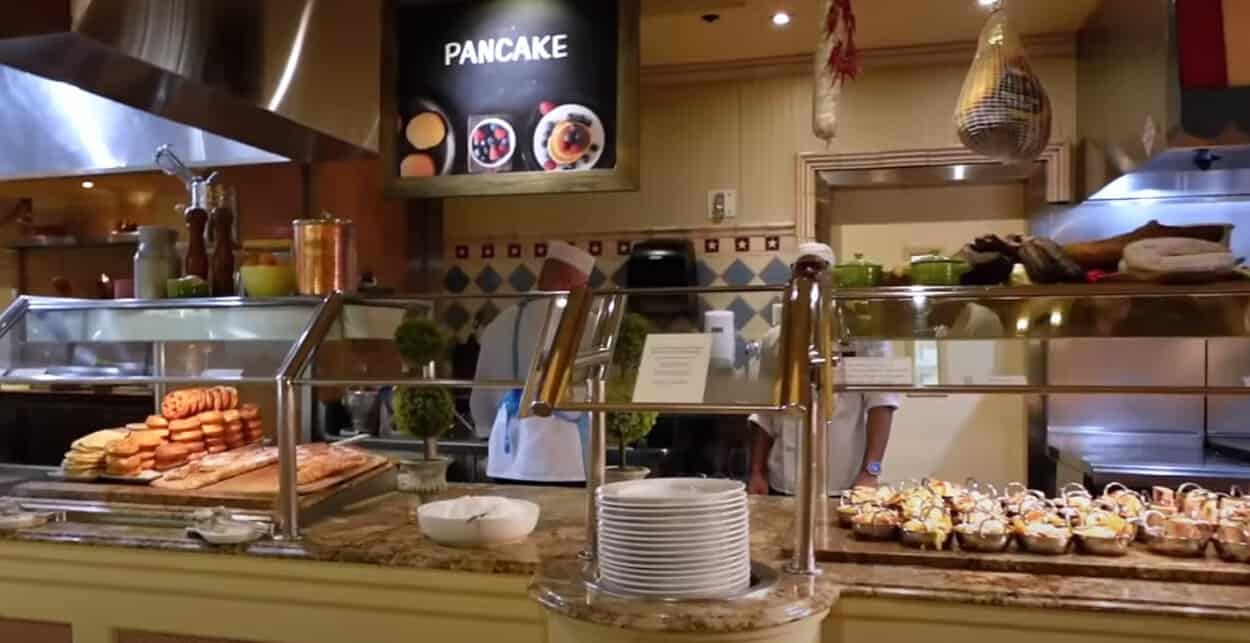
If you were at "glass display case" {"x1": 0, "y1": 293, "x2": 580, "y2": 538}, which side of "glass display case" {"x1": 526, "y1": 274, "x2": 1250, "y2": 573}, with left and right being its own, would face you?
right

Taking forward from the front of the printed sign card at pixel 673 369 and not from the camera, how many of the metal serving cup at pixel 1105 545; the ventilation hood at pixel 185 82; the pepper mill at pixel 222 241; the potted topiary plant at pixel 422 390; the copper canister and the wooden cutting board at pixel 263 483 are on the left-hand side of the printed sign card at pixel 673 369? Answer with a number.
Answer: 1

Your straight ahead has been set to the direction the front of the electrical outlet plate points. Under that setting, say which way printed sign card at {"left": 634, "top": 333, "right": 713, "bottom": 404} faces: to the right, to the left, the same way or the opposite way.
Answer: the same way

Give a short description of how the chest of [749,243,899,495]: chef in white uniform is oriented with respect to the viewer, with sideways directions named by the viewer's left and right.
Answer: facing the viewer

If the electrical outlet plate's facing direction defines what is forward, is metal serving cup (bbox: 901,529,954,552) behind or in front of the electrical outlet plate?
in front

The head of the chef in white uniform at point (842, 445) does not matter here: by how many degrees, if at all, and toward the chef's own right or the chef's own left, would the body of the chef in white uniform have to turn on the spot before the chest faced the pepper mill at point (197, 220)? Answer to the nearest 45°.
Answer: approximately 45° to the chef's own right

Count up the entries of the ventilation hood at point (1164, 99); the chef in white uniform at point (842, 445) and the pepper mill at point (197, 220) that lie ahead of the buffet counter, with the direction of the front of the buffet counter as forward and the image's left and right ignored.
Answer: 0

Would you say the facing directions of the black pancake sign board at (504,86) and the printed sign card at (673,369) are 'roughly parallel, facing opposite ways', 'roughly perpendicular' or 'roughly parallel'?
roughly parallel

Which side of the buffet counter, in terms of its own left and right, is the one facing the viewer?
front

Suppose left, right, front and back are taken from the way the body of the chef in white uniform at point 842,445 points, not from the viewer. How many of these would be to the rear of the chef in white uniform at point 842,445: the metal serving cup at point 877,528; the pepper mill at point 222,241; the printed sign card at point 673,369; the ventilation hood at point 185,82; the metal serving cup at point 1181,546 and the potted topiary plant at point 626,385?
0

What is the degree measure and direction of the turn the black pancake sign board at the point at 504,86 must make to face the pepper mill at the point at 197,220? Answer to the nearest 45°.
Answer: approximately 45° to its right

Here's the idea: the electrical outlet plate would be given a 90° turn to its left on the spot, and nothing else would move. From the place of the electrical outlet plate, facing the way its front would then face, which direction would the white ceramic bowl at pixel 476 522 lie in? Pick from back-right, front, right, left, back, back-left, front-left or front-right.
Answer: right
